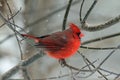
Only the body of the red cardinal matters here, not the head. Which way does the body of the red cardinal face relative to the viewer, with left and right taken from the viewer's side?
facing to the right of the viewer

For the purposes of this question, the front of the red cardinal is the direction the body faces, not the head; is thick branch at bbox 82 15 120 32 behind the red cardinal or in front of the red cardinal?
in front
